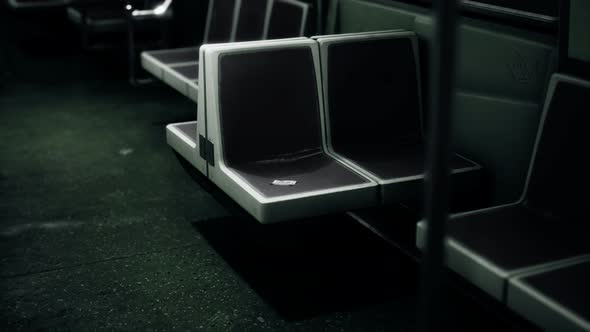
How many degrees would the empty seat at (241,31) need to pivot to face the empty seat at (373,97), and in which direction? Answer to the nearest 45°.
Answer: approximately 45° to its left

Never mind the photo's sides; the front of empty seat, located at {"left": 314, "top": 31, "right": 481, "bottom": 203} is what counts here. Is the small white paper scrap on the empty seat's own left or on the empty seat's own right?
on the empty seat's own right

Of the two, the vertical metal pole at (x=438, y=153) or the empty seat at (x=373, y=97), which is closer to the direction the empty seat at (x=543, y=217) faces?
the vertical metal pole

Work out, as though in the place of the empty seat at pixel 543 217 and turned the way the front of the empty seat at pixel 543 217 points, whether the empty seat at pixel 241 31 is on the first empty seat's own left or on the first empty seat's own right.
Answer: on the first empty seat's own right

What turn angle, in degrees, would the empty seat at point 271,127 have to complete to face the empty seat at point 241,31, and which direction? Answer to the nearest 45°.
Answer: approximately 135° to its left

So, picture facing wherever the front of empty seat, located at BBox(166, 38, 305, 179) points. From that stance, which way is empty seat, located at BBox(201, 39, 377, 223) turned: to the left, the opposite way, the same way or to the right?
the opposite way

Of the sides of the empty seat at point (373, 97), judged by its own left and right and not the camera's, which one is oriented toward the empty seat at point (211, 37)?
back

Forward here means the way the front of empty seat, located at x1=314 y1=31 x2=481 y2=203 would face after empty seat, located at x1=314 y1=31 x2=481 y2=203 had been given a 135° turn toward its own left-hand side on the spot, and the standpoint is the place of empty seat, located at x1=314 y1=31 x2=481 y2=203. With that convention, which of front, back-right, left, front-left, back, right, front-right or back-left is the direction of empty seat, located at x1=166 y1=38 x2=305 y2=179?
left

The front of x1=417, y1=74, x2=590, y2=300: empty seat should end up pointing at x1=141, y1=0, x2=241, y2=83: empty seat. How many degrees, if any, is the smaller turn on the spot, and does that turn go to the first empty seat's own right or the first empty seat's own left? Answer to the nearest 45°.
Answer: approximately 90° to the first empty seat's own right

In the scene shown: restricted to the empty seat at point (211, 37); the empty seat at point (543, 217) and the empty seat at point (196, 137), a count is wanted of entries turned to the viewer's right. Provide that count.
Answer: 0
